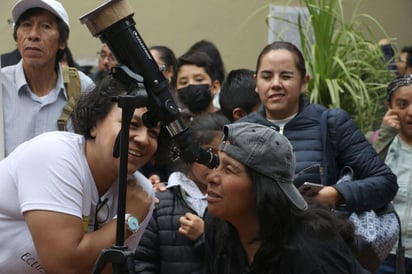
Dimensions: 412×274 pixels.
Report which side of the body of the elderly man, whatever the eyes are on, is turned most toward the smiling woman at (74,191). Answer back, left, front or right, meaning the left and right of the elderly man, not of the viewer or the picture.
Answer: front

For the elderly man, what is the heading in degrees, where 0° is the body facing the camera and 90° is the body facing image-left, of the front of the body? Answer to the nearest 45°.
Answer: approximately 0°

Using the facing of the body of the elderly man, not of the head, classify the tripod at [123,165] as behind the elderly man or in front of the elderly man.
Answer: in front
